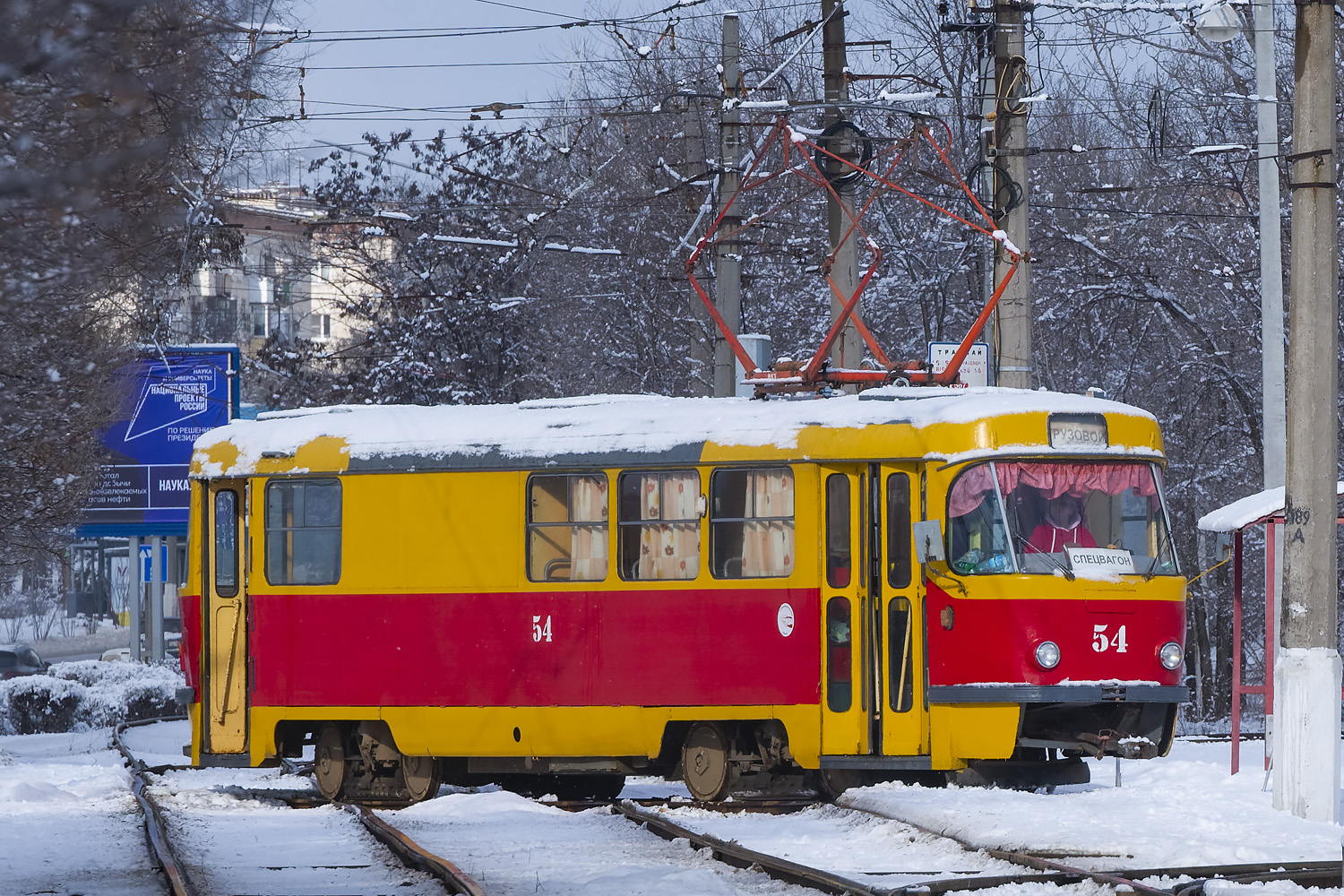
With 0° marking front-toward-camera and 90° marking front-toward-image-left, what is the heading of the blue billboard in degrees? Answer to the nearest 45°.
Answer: approximately 0°

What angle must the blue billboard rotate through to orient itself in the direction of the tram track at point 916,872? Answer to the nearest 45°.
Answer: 0° — it already faces it

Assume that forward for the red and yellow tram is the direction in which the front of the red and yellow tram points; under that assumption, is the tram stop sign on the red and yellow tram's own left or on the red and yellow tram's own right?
on the red and yellow tram's own left

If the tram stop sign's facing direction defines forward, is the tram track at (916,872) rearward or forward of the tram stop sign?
forward

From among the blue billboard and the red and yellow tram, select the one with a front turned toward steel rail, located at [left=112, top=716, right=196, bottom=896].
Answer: the blue billboard

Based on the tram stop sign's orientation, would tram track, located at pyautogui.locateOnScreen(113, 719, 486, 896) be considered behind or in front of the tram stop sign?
in front

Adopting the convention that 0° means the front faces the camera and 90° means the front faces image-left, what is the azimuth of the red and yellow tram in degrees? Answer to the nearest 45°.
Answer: approximately 315°

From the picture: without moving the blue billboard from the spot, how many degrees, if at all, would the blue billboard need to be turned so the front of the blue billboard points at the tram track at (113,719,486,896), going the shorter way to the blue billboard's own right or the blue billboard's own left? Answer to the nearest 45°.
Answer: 0° — it already faces it

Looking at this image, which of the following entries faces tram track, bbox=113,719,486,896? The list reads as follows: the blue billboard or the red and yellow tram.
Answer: the blue billboard

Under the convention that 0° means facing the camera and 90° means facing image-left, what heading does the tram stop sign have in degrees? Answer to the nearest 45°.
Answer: approximately 0°

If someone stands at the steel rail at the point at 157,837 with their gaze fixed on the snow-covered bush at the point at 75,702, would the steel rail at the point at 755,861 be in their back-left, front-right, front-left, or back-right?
back-right

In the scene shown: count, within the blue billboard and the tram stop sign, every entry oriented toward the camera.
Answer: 2
